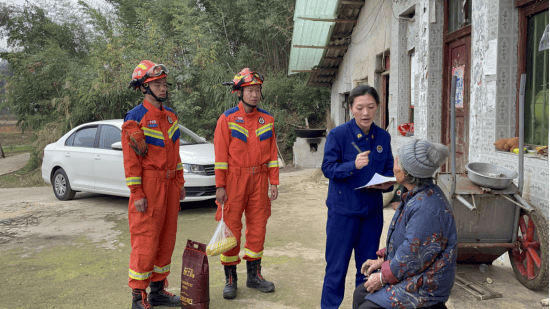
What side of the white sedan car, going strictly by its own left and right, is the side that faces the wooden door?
front

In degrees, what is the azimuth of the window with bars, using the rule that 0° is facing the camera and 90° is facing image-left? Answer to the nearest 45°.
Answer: approximately 45°

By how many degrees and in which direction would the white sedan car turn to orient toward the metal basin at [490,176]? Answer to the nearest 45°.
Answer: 0° — it already faces it

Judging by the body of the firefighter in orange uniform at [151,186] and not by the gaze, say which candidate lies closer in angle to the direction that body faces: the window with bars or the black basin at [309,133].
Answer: the window with bars

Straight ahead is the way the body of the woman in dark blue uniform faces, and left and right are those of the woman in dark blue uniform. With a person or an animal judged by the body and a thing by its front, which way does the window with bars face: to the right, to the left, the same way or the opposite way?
to the right

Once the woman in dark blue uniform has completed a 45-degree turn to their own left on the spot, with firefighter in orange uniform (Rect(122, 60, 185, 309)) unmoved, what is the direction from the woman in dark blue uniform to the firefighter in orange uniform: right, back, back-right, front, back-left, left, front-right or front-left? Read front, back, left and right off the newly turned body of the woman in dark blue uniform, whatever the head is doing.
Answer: back

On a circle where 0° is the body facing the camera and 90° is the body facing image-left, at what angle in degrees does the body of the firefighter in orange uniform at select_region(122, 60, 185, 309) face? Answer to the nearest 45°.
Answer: approximately 315°

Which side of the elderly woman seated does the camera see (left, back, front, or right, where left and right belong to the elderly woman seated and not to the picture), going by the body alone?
left

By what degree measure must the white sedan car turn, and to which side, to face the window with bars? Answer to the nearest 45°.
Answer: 0° — it already faces it

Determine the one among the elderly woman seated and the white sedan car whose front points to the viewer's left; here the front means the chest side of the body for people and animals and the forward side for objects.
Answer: the elderly woman seated

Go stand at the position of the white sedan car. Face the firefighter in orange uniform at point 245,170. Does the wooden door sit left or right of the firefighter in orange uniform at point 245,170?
left

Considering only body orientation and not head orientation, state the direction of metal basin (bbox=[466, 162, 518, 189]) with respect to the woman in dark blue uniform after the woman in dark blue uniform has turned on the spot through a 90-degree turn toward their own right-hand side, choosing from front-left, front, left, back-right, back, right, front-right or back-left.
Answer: back

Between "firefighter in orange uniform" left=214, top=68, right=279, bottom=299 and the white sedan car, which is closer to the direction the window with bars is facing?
the firefighter in orange uniform

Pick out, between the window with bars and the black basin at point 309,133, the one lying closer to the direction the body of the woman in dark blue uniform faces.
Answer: the window with bars

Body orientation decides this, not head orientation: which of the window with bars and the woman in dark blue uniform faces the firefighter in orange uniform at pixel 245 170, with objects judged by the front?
the window with bars

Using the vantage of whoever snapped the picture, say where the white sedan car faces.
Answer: facing the viewer and to the right of the viewer
